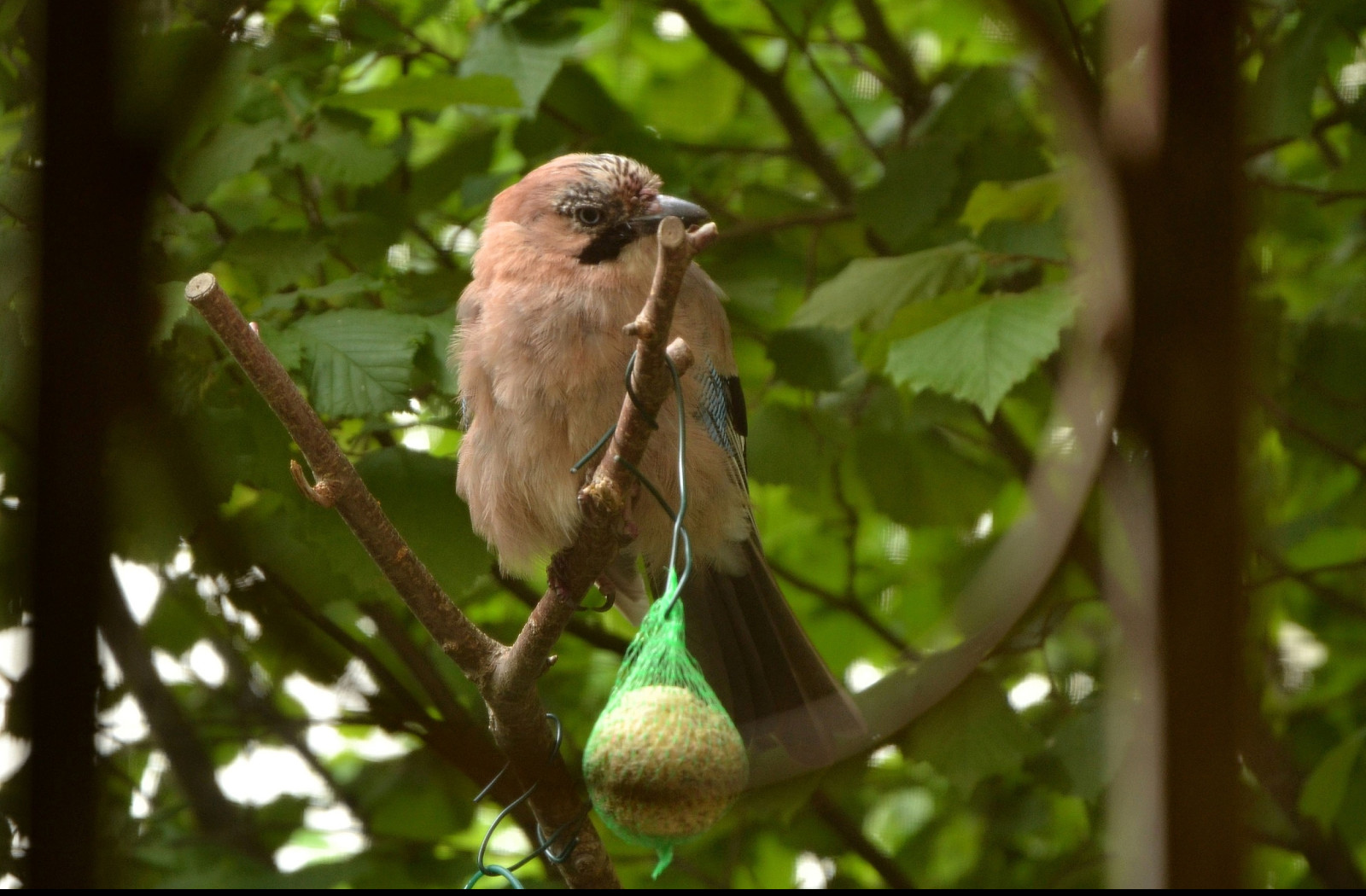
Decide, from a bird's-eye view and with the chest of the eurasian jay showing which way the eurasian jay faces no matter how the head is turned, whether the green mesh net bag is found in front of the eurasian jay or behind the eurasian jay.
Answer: in front

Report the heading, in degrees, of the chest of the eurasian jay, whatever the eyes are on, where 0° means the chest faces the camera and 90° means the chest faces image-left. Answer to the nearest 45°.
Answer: approximately 45°

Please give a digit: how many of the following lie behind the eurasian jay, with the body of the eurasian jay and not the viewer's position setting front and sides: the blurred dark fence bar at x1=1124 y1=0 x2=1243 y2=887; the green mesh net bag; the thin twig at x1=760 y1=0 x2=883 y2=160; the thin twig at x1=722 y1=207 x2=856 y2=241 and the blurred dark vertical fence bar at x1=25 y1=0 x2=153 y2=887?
2

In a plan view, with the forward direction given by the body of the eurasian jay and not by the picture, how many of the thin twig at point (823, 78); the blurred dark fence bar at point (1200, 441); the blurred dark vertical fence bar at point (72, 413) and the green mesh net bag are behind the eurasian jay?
1

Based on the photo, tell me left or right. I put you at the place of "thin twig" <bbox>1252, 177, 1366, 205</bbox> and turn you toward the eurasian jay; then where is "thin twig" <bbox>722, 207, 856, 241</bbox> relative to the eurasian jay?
right

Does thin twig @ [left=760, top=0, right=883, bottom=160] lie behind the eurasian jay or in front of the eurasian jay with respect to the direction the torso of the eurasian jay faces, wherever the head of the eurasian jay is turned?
behind

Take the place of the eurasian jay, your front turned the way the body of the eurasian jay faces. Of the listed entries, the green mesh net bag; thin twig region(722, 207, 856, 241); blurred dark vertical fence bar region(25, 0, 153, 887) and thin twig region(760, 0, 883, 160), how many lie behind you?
2

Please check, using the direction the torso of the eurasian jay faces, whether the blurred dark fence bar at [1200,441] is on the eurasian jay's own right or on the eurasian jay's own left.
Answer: on the eurasian jay's own left

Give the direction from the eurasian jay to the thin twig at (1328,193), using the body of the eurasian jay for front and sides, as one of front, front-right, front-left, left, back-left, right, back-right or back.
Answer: back-left
